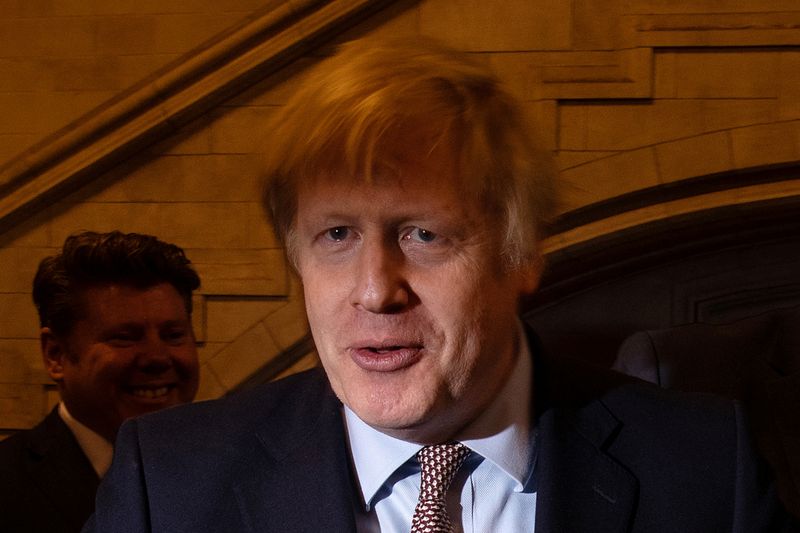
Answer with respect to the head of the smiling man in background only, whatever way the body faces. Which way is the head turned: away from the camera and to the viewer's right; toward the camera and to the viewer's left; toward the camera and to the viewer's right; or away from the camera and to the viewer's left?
toward the camera and to the viewer's right

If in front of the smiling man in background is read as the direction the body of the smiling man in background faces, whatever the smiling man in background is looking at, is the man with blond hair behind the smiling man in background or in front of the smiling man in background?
in front

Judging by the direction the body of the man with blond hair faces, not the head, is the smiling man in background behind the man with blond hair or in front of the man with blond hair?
behind

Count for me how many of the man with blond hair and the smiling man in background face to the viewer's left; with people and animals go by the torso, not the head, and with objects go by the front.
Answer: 0

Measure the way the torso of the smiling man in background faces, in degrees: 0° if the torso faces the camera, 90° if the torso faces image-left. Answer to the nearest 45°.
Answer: approximately 315°
